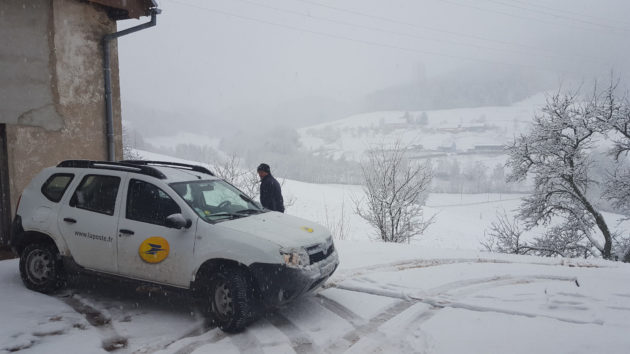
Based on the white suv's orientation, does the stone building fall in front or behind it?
behind

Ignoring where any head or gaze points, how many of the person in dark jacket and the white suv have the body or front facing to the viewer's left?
1

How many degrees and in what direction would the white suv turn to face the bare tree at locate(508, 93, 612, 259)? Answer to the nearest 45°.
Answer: approximately 90° to its left

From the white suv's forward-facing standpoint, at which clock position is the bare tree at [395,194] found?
The bare tree is roughly at 9 o'clock from the white suv.

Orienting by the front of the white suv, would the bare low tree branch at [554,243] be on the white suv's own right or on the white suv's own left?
on the white suv's own left
